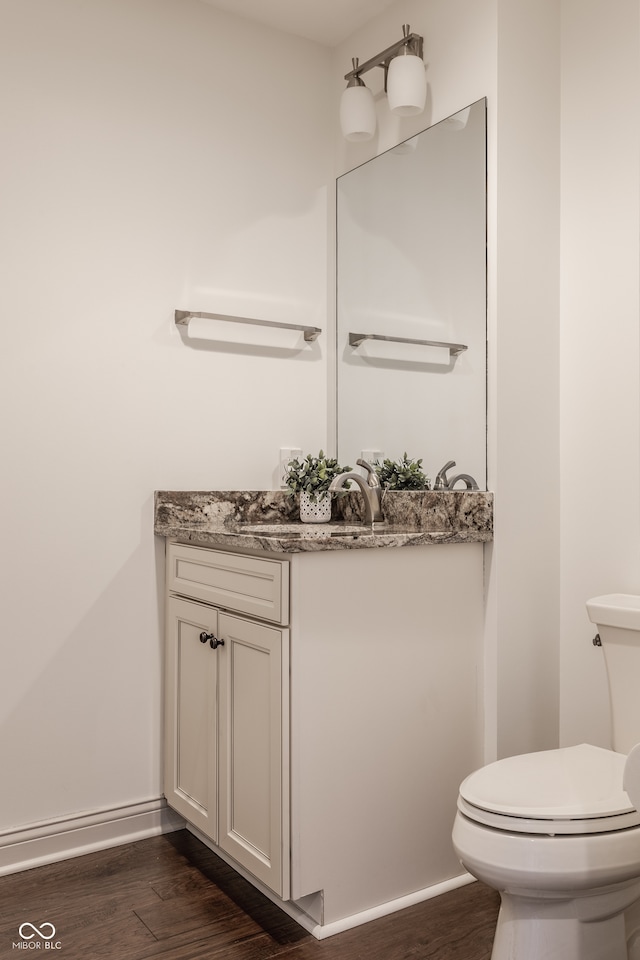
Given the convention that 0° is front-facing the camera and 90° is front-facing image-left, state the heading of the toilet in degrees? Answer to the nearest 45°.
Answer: approximately 45°

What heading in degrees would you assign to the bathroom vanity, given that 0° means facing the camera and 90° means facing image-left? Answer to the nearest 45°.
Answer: approximately 45°

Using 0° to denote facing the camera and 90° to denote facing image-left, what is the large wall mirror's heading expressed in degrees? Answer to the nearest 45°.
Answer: approximately 45°

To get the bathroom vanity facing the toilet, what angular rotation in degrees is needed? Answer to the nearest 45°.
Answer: approximately 90° to its left

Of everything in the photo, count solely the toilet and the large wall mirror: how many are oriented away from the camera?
0
